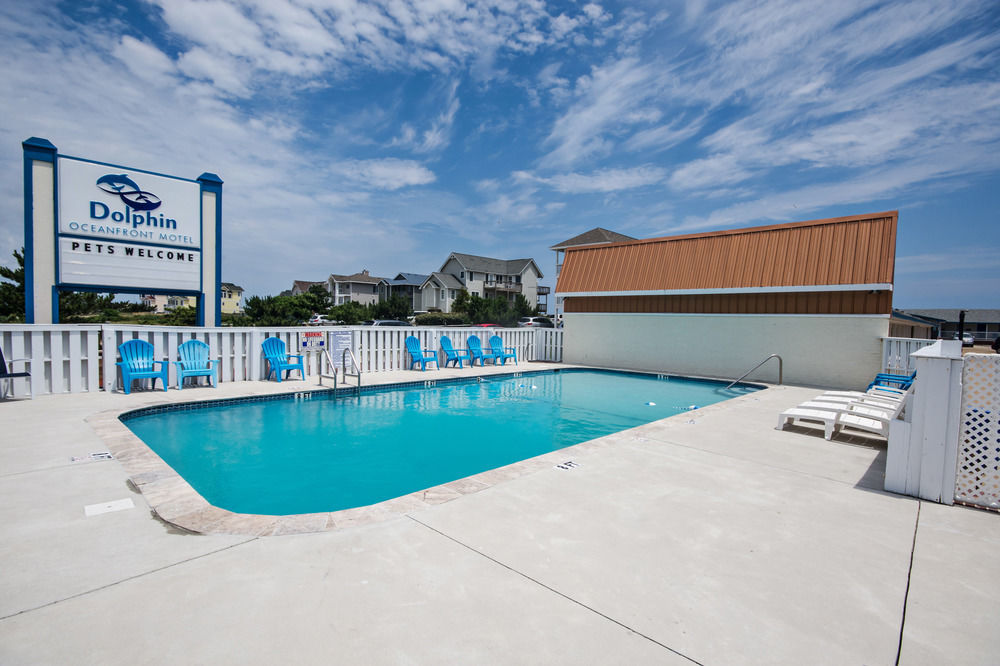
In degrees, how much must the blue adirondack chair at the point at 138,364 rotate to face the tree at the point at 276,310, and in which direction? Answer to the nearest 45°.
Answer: approximately 135° to its left

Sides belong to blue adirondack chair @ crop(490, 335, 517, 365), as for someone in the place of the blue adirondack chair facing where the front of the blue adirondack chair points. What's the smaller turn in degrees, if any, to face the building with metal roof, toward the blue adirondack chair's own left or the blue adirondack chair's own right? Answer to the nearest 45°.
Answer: approximately 45° to the blue adirondack chair's own left

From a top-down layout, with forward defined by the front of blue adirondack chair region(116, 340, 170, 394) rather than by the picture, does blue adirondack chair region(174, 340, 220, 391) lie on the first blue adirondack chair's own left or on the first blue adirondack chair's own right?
on the first blue adirondack chair's own left

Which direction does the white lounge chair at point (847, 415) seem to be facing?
to the viewer's left

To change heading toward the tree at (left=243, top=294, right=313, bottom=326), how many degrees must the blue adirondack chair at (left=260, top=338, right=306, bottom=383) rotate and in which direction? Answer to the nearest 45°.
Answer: approximately 135° to its left

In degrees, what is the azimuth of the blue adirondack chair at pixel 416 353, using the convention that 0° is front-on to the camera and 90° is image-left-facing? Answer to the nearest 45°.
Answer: approximately 315°

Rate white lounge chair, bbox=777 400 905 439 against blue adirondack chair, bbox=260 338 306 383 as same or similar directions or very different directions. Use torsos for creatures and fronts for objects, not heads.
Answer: very different directions
